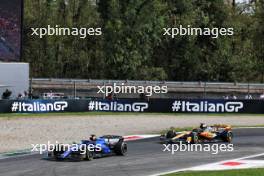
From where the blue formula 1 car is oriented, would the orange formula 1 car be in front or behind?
behind

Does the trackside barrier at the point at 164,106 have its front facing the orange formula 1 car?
yes

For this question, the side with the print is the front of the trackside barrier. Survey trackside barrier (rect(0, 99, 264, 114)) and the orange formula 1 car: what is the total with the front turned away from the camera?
0

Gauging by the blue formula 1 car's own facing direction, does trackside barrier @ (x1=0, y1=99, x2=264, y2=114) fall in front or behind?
behind

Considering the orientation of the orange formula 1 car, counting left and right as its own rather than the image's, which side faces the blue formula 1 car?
front

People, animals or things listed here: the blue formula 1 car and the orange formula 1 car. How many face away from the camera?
0

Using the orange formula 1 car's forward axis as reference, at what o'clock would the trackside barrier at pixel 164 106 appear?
The trackside barrier is roughly at 4 o'clock from the orange formula 1 car.

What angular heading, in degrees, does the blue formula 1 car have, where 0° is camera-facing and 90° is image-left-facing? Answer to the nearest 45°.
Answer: approximately 45°

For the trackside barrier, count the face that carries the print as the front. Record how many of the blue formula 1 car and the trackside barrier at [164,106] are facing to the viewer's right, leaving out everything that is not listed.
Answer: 0

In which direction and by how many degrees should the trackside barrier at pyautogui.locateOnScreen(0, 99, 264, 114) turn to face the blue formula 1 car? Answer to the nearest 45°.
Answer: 0° — it already faces it
